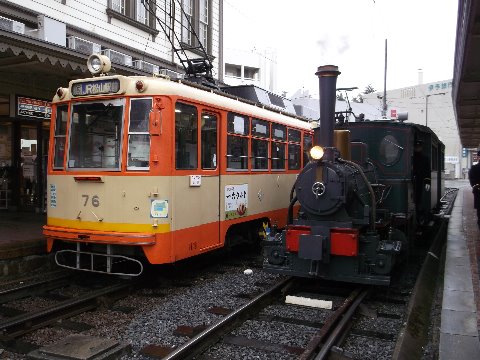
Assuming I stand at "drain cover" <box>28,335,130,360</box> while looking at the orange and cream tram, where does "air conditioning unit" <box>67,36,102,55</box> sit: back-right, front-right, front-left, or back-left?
front-left

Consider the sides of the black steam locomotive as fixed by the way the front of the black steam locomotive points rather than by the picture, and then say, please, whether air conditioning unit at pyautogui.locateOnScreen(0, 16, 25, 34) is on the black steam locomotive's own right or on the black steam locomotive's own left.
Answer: on the black steam locomotive's own right

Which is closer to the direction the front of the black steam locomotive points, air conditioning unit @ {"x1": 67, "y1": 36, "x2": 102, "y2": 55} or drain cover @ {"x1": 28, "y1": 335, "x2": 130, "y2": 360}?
the drain cover

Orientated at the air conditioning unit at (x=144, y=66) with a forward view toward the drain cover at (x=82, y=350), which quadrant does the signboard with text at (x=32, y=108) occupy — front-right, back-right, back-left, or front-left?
front-right

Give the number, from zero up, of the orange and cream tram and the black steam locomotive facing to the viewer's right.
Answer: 0

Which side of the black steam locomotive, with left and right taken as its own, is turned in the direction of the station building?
right

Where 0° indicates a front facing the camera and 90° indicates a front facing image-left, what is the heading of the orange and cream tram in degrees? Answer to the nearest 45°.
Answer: approximately 45°

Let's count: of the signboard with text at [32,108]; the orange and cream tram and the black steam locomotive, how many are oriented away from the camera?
0

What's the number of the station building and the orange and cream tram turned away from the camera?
0

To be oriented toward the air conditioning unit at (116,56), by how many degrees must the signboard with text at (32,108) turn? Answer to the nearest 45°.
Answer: approximately 90° to its left

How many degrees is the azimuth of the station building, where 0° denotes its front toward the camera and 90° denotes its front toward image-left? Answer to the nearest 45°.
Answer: approximately 315°

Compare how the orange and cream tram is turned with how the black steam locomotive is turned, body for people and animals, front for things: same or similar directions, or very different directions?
same or similar directions

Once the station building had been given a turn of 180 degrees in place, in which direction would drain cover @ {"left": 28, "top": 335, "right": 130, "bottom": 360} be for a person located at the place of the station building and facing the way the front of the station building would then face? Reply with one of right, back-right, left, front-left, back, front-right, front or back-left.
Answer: back-left

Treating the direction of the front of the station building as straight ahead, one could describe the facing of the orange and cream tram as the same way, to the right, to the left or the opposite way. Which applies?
to the right
